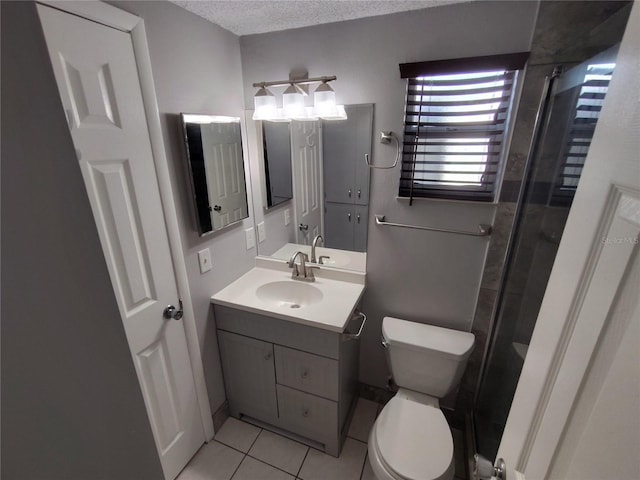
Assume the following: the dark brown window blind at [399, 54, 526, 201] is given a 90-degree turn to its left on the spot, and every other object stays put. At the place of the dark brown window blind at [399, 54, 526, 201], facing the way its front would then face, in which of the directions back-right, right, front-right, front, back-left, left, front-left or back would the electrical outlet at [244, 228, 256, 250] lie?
back

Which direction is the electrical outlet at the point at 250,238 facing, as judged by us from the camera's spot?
facing the viewer and to the right of the viewer

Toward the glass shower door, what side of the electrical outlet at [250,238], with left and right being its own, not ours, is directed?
front

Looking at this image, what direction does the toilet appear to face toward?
toward the camera

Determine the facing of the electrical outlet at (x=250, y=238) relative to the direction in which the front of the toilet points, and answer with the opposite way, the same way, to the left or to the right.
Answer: to the left

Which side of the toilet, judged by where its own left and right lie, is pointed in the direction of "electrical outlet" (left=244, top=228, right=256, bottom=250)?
right

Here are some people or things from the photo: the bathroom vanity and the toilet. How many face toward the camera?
2

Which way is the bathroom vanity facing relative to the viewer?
toward the camera

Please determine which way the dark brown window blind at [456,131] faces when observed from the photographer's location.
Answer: facing the viewer

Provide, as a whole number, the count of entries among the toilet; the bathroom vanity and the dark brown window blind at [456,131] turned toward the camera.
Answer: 3

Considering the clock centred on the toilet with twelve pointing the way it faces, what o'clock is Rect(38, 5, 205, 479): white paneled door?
The white paneled door is roughly at 2 o'clock from the toilet.
